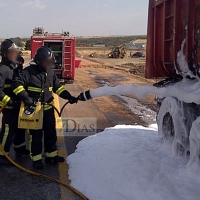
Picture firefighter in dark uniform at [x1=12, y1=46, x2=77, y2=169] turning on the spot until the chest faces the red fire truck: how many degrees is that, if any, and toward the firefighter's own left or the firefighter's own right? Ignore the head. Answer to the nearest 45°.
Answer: approximately 135° to the firefighter's own left

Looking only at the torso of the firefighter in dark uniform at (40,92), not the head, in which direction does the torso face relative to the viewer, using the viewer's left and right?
facing the viewer and to the right of the viewer

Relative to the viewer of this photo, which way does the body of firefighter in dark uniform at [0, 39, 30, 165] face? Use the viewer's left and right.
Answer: facing to the right of the viewer

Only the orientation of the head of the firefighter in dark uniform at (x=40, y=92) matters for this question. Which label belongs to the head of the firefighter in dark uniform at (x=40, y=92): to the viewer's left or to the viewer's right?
to the viewer's right

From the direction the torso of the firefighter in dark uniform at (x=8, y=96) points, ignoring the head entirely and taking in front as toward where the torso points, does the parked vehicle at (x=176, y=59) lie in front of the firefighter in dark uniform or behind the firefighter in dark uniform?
in front

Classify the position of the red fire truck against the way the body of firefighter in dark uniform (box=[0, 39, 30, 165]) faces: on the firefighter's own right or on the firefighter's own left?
on the firefighter's own left

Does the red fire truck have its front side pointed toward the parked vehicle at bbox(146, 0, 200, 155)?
no
